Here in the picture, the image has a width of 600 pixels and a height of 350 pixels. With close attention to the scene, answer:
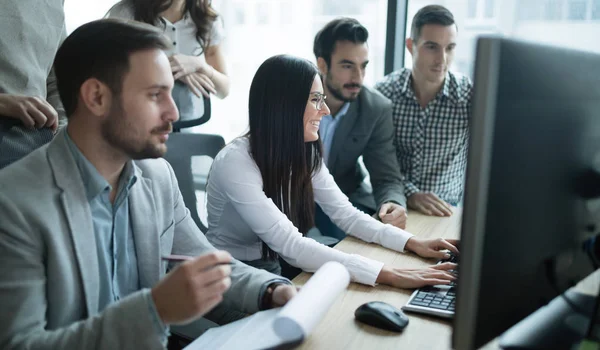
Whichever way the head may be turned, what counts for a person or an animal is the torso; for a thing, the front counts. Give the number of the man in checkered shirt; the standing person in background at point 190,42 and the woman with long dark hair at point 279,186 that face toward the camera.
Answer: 2

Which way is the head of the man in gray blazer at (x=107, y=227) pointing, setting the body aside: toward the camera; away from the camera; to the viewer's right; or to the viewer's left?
to the viewer's right

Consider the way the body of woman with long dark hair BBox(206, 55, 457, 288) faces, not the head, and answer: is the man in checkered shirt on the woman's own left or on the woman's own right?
on the woman's own left

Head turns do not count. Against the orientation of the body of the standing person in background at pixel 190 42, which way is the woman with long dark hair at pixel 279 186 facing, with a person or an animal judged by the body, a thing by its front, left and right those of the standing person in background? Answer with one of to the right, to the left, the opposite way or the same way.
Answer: to the left

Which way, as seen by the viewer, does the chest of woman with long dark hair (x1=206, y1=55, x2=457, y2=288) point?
to the viewer's right

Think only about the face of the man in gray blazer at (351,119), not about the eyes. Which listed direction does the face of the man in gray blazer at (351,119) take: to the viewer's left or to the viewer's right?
to the viewer's right

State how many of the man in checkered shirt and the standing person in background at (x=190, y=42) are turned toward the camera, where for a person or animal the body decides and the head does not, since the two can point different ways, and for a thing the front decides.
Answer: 2

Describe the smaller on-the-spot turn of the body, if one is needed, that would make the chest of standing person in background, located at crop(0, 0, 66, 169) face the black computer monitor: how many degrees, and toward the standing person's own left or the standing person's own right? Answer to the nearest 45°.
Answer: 0° — they already face it

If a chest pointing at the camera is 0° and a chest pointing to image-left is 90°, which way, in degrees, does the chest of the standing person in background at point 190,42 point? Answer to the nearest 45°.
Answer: approximately 0°

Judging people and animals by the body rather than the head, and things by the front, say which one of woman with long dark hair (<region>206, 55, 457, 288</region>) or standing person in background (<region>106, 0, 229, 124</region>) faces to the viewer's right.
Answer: the woman with long dark hair
